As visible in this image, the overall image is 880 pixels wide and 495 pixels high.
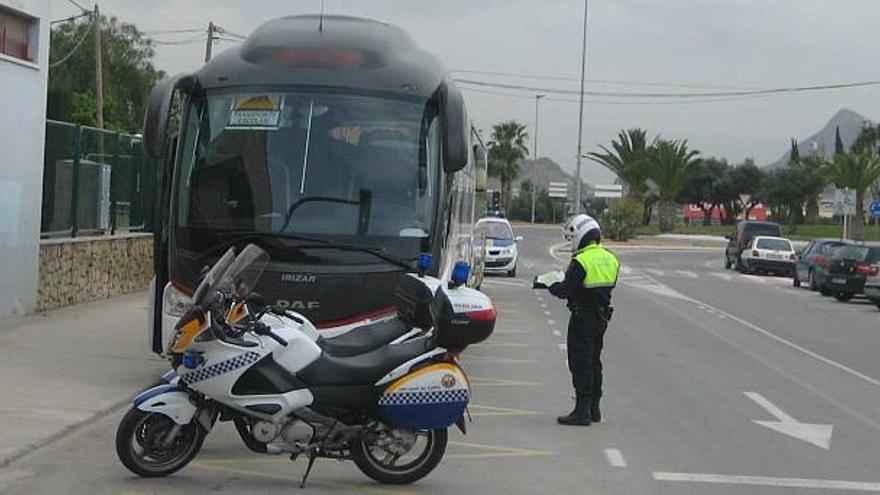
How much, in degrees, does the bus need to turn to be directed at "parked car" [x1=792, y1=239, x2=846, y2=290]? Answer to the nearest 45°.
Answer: approximately 135° to its left

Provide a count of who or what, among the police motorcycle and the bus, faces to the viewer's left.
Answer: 1

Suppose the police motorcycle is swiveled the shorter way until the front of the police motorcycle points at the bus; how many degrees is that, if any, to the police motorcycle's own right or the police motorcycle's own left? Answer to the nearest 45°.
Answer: approximately 90° to the police motorcycle's own right

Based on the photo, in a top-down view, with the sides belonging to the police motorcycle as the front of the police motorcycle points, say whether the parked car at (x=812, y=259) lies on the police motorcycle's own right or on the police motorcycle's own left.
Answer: on the police motorcycle's own right

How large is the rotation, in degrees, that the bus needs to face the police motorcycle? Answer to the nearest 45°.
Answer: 0° — it already faces it

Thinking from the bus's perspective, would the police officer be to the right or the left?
on its left

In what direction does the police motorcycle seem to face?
to the viewer's left

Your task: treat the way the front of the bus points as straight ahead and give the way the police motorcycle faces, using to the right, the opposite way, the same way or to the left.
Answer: to the right

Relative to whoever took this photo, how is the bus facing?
facing the viewer

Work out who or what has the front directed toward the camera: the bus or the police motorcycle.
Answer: the bus

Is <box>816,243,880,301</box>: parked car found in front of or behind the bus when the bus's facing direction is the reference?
behind

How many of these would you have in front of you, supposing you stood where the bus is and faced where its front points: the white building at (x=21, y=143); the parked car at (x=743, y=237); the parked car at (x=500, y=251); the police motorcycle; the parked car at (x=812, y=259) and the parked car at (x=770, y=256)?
1

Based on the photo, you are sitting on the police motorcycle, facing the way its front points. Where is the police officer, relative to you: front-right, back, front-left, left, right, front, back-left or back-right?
back-right
